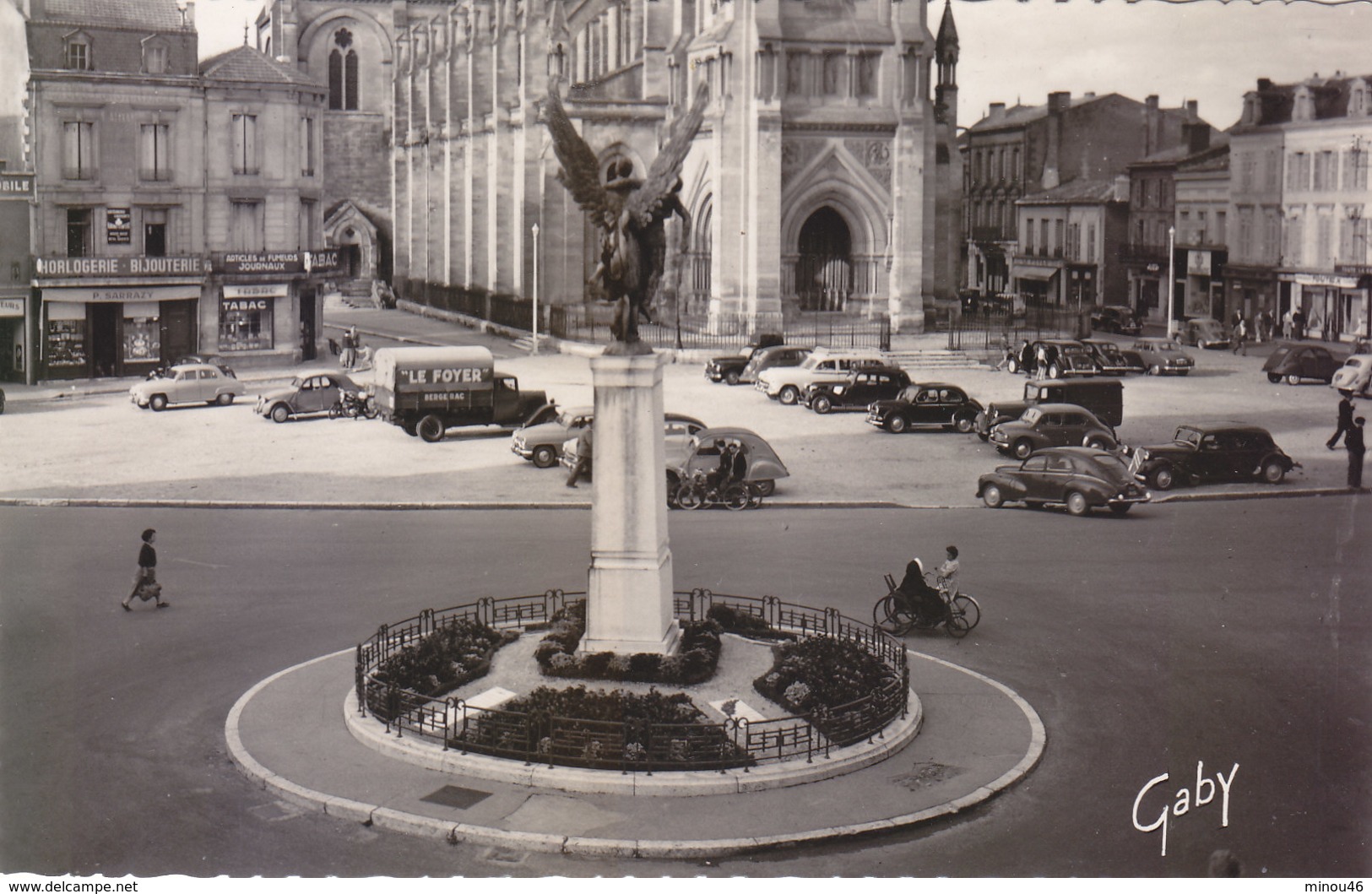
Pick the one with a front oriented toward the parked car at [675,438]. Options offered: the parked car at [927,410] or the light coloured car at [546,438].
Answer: the parked car at [927,410]

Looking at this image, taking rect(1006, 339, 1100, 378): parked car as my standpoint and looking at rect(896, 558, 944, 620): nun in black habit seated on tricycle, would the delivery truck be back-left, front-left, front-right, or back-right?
front-right

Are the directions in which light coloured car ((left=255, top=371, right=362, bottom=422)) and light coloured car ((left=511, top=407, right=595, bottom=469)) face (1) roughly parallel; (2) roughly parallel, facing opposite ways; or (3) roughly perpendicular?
roughly parallel

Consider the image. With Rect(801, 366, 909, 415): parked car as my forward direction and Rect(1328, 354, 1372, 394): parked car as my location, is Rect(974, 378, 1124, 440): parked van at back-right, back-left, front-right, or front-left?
front-left

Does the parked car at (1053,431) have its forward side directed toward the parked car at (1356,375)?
no

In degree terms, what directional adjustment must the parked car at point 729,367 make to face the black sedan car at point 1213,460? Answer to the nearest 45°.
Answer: approximately 90° to its left

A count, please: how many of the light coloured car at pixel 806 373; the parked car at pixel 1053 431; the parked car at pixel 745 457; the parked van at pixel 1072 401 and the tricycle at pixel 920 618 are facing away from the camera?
0

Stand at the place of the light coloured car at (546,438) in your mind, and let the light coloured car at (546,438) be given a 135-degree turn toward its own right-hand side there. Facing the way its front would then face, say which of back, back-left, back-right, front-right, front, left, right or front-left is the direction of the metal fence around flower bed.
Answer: back

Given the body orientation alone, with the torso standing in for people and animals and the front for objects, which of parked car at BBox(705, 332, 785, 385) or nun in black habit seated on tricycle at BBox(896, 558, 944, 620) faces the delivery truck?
the parked car

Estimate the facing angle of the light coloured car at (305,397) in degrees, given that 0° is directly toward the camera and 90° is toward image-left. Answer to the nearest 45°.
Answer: approximately 45°

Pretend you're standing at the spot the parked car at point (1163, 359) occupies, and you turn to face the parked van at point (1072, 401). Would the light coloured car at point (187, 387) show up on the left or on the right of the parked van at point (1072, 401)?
right

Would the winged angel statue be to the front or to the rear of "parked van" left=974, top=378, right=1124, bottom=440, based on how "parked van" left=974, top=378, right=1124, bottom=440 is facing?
to the front
